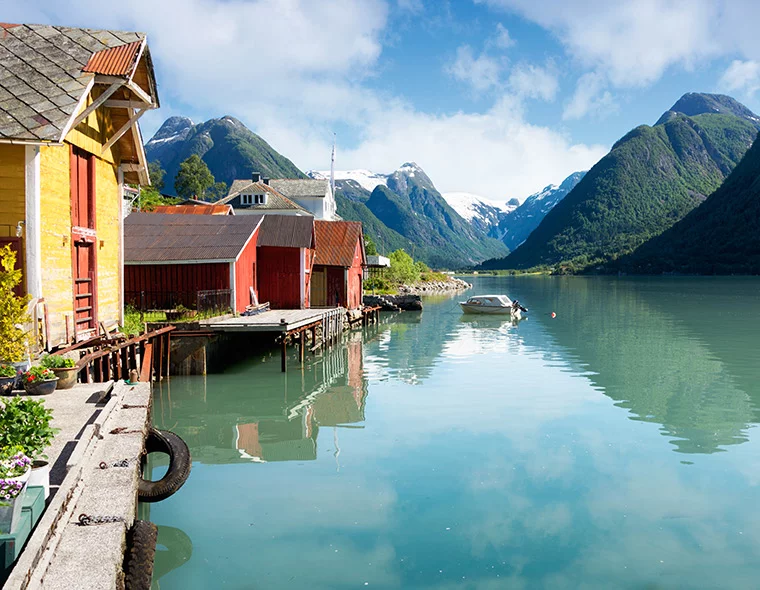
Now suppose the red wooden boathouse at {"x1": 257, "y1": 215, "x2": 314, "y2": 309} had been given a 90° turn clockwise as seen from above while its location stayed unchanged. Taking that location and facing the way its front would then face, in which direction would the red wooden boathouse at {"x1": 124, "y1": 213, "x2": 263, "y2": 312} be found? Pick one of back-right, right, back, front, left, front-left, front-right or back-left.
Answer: front-right

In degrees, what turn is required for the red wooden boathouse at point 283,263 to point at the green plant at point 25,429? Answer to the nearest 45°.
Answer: approximately 90° to its right

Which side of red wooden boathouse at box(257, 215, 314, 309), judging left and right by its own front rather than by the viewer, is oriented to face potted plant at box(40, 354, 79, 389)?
right

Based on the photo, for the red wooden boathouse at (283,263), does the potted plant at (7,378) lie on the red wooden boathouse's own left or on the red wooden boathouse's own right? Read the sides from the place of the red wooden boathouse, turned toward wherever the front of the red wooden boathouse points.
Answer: on the red wooden boathouse's own right

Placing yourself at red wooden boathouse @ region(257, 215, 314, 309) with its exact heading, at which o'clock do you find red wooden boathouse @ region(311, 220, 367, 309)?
red wooden boathouse @ region(311, 220, 367, 309) is roughly at 10 o'clock from red wooden boathouse @ region(257, 215, 314, 309).

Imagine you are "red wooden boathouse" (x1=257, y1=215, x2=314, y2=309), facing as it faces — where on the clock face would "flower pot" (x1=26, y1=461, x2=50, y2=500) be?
The flower pot is roughly at 3 o'clock from the red wooden boathouse.
